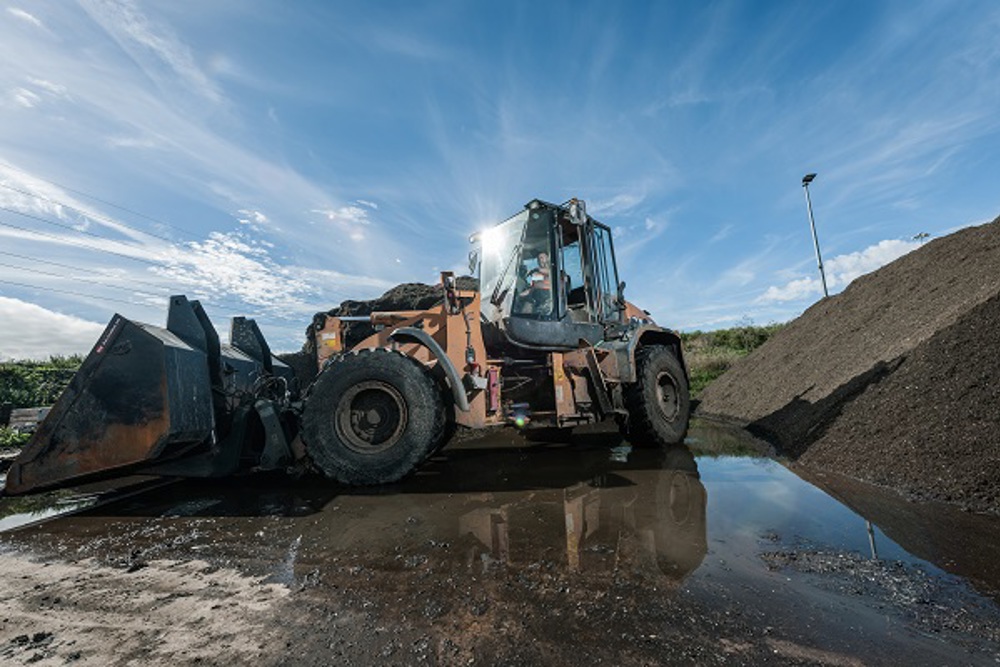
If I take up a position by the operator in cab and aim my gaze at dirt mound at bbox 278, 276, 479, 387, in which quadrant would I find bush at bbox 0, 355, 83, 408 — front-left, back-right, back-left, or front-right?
front-left

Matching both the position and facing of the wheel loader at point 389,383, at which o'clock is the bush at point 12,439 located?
The bush is roughly at 3 o'clock from the wheel loader.

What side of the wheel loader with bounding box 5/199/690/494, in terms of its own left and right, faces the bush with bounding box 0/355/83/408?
right

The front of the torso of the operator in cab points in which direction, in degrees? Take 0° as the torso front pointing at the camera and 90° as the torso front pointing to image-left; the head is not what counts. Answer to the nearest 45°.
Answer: approximately 45°

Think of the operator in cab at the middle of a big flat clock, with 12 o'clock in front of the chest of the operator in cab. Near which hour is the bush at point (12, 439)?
The bush is roughly at 2 o'clock from the operator in cab.

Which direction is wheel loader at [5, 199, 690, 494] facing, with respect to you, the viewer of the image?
facing the viewer and to the left of the viewer
